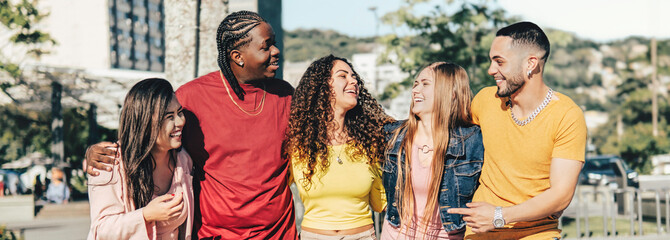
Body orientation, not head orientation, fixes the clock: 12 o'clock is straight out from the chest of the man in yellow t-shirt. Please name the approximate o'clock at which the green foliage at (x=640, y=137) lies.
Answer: The green foliage is roughly at 5 o'clock from the man in yellow t-shirt.

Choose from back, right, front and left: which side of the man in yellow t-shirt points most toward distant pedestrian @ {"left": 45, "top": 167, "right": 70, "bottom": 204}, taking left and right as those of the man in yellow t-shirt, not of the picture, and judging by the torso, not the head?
right

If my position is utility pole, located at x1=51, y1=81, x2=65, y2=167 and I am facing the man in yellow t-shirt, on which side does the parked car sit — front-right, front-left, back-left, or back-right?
front-left

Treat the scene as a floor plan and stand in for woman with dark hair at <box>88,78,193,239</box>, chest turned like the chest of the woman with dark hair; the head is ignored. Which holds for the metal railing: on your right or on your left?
on your left

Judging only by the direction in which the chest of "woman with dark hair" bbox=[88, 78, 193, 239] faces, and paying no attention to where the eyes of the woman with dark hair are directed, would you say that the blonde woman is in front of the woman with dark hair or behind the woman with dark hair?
in front

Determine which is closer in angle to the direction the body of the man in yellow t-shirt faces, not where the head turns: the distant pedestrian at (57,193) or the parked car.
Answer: the distant pedestrian

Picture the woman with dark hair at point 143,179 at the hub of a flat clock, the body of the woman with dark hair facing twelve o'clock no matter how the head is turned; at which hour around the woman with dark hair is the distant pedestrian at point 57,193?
The distant pedestrian is roughly at 7 o'clock from the woman with dark hair.

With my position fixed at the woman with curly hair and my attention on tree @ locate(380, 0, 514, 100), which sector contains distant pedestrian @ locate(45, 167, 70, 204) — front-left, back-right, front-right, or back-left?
front-left

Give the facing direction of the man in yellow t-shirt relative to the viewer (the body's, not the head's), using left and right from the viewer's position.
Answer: facing the viewer and to the left of the viewer

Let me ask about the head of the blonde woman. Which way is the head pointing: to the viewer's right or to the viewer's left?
to the viewer's left

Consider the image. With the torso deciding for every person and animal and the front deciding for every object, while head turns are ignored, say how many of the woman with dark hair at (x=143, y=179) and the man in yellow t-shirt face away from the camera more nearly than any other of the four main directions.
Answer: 0

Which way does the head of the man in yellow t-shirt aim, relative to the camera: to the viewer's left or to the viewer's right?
to the viewer's left

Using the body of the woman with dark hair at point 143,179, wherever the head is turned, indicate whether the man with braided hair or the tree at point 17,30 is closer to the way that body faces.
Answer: the man with braided hair

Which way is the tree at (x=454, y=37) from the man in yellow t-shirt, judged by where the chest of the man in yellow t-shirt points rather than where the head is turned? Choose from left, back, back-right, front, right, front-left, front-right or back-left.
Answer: back-right

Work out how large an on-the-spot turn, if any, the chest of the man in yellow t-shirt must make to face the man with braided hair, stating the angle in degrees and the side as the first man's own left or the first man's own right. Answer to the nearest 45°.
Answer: approximately 45° to the first man's own right

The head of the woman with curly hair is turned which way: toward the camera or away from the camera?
toward the camera
